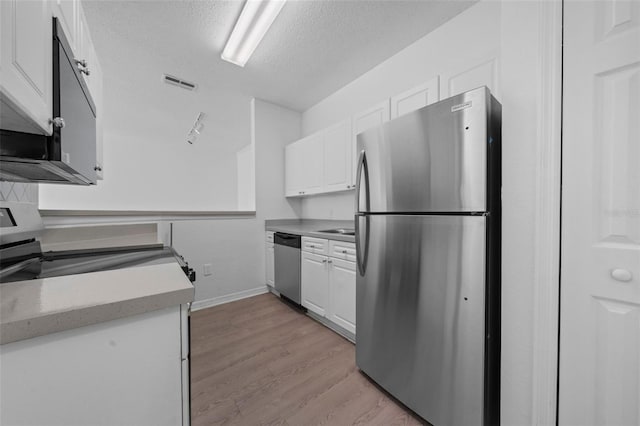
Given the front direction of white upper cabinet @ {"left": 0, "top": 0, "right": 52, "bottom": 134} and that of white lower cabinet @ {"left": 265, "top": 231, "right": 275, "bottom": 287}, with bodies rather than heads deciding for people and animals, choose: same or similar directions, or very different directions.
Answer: very different directions

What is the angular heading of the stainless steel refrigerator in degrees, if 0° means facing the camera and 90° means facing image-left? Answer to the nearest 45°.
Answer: approximately 45°

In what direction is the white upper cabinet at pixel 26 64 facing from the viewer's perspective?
to the viewer's right

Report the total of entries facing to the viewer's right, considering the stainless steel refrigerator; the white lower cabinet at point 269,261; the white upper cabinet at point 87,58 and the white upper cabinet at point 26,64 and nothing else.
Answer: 2

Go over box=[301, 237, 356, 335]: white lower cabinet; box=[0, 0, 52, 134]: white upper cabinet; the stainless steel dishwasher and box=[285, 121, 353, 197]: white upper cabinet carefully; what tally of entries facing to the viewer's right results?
1

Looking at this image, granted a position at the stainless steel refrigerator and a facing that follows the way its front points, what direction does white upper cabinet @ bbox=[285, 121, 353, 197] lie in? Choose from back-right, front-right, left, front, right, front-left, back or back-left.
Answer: right

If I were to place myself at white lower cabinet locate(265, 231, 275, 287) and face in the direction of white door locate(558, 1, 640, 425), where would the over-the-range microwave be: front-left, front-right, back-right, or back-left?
front-right

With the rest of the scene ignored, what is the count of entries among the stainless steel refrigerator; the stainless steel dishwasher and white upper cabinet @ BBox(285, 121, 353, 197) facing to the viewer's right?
0

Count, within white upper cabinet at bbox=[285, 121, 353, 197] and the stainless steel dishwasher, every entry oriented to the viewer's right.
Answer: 0

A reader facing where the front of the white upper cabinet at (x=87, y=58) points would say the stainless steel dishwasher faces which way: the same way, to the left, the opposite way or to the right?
the opposite way

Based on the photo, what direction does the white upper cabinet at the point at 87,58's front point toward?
to the viewer's right

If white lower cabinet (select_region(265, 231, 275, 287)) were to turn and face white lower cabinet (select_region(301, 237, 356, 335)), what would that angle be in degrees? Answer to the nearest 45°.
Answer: approximately 90° to its left

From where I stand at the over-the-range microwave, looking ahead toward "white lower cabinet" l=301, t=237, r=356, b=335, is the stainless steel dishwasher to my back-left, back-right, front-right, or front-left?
front-left
